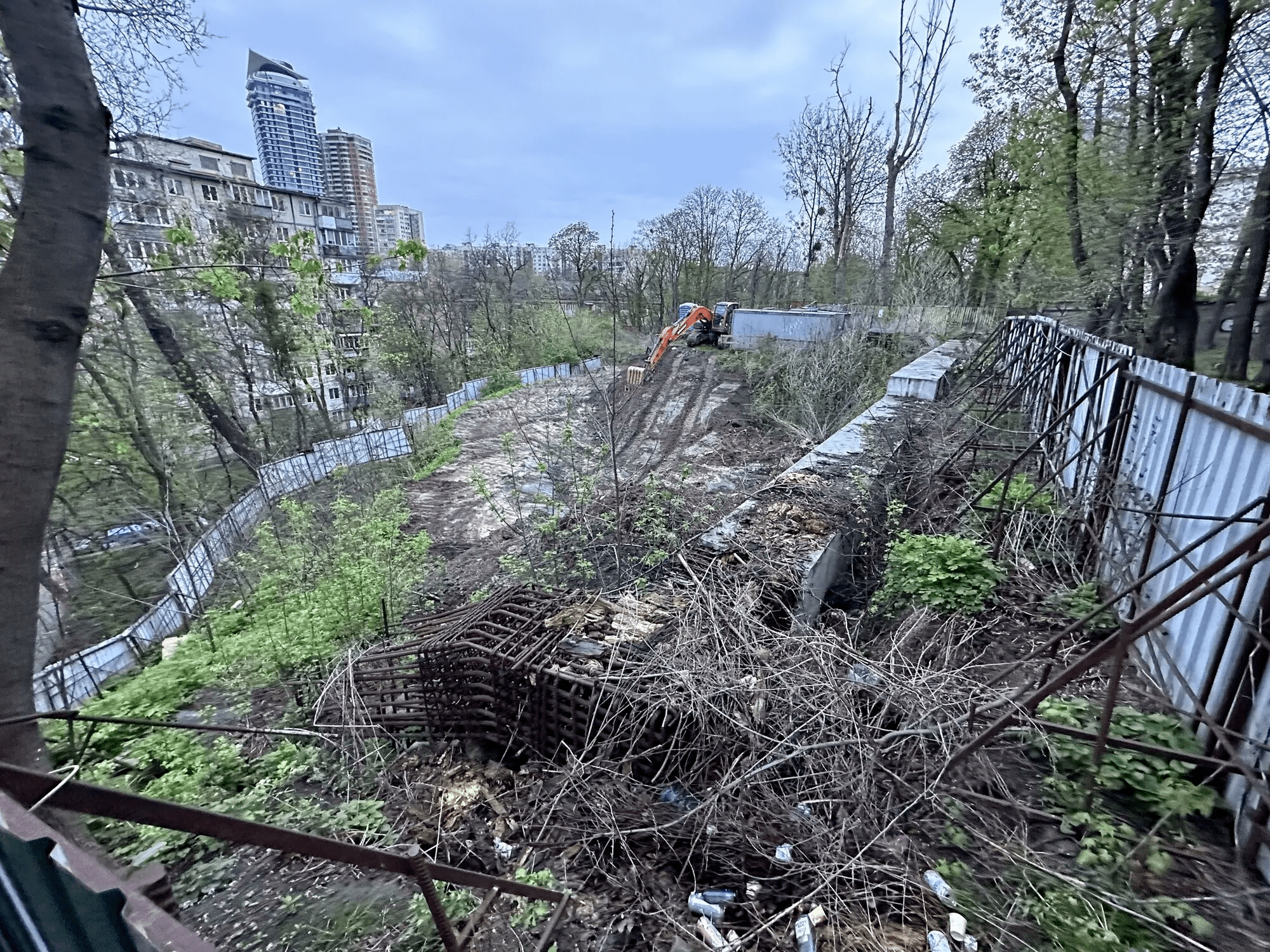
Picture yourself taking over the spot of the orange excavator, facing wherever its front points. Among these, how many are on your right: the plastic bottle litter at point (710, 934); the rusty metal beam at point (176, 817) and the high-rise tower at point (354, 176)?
1

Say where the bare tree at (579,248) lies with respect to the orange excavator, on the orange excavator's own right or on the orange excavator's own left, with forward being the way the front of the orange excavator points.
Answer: on the orange excavator's own right

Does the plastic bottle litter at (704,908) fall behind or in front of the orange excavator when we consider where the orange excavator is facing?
in front

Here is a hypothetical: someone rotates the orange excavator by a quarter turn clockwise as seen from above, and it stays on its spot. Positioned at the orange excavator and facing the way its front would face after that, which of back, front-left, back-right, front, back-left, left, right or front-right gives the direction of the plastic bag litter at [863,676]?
back-left

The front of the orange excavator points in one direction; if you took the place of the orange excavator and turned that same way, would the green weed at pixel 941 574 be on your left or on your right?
on your left

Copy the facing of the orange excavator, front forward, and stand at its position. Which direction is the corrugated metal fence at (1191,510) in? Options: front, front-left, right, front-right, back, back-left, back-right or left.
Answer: front-left

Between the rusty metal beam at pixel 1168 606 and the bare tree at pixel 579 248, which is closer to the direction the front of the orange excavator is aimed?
the rusty metal beam

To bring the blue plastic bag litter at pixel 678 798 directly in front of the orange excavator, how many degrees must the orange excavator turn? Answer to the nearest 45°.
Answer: approximately 45° to its left

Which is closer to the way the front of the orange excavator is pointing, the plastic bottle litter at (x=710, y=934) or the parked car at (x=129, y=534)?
the parked car

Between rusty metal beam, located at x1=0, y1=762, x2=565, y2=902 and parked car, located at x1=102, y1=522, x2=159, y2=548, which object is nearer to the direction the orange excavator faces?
the parked car

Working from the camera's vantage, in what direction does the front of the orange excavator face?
facing the viewer and to the left of the viewer

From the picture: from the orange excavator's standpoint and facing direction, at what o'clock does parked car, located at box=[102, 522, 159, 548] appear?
The parked car is roughly at 12 o'clock from the orange excavator.

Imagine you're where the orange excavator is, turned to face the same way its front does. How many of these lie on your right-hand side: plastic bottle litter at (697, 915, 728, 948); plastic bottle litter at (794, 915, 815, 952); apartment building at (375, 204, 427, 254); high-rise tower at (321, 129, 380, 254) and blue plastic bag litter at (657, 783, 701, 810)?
2

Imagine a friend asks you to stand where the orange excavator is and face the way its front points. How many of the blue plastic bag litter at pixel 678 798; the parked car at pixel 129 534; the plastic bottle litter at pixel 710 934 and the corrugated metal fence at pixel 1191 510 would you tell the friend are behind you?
0

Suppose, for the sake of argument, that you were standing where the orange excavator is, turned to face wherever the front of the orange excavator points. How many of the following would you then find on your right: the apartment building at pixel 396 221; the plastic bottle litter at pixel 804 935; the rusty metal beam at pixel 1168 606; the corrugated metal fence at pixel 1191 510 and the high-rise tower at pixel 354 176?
2

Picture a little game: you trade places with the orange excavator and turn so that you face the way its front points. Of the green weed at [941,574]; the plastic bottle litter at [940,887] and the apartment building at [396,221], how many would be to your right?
1

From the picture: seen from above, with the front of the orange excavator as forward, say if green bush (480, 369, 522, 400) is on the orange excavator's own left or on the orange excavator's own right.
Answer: on the orange excavator's own right

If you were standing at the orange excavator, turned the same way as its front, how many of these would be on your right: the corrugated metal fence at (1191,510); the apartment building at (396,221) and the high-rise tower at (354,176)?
2

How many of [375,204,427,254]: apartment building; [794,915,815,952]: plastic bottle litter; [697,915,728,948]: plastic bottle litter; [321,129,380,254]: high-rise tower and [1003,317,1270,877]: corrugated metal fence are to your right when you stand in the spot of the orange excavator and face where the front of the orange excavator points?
2

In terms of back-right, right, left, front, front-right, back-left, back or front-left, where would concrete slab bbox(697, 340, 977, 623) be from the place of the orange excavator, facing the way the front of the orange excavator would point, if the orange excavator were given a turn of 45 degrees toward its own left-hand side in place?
front

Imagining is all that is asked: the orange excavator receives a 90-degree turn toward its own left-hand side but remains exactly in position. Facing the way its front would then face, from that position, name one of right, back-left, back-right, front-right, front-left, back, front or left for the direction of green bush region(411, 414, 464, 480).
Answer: right

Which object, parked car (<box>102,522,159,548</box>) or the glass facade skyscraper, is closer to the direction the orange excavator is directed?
the parked car
